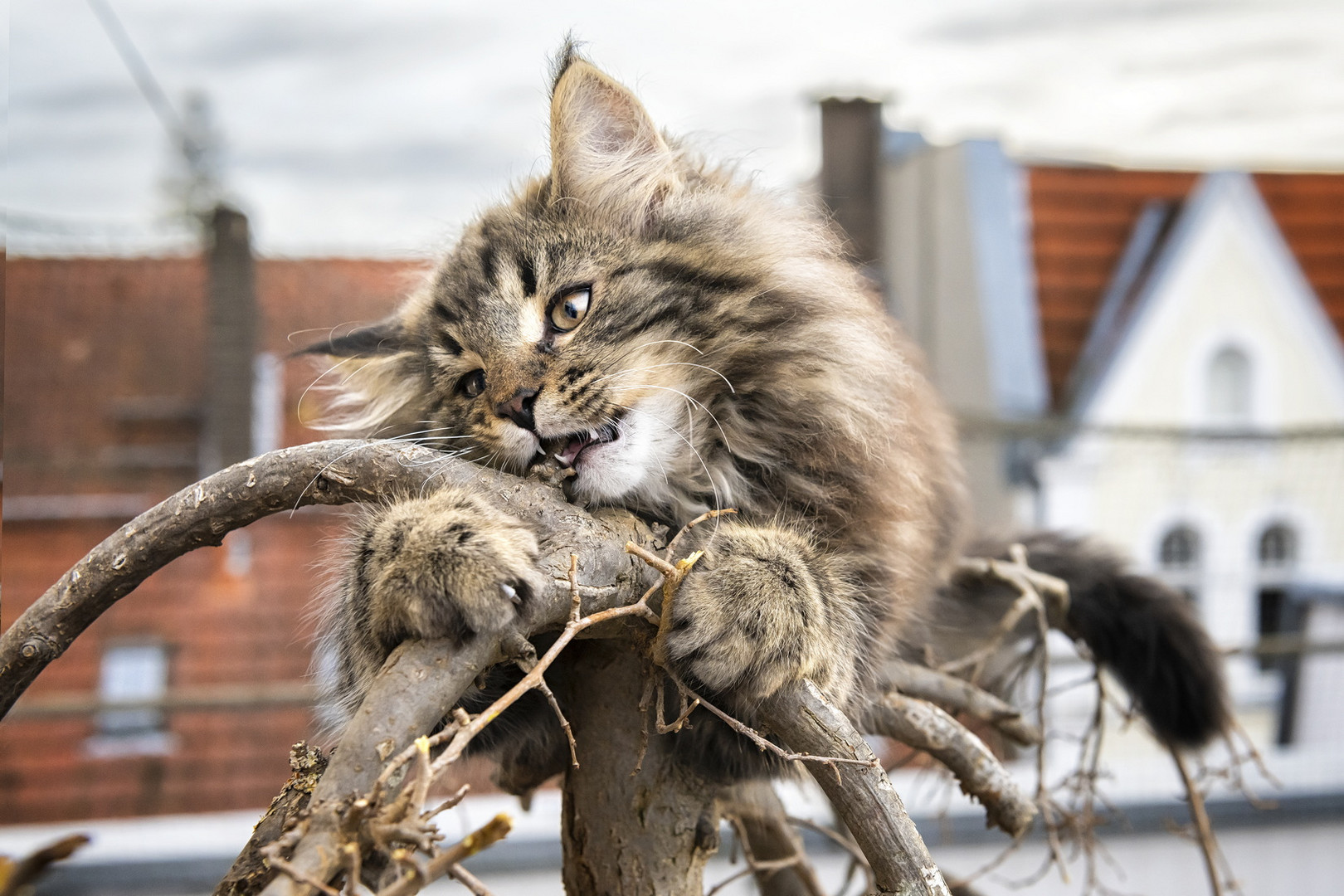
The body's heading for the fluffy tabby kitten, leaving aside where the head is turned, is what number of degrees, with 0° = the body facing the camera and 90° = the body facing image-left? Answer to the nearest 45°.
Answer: approximately 45°

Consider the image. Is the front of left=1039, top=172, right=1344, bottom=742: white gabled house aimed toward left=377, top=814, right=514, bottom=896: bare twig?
yes

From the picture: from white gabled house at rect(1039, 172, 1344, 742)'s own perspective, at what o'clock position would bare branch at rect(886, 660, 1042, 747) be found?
The bare branch is roughly at 12 o'clock from the white gabled house.

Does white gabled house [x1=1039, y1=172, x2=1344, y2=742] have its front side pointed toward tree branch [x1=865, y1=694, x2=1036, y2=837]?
yes

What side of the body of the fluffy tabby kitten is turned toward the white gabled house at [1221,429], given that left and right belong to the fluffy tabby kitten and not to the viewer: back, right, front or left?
back

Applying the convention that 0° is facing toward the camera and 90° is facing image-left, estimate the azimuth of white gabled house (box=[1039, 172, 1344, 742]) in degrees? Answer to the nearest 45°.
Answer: approximately 0°
